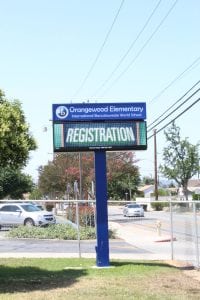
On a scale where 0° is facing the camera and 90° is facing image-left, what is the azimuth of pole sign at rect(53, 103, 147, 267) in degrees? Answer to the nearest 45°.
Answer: approximately 0°

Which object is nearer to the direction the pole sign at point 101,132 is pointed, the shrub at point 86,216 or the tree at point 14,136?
the tree

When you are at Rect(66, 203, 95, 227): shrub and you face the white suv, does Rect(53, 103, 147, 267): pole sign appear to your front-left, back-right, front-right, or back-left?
back-left

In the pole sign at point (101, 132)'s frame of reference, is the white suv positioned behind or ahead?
behind

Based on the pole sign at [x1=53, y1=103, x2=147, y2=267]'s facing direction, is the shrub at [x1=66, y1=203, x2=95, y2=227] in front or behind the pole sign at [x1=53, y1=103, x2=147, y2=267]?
behind
